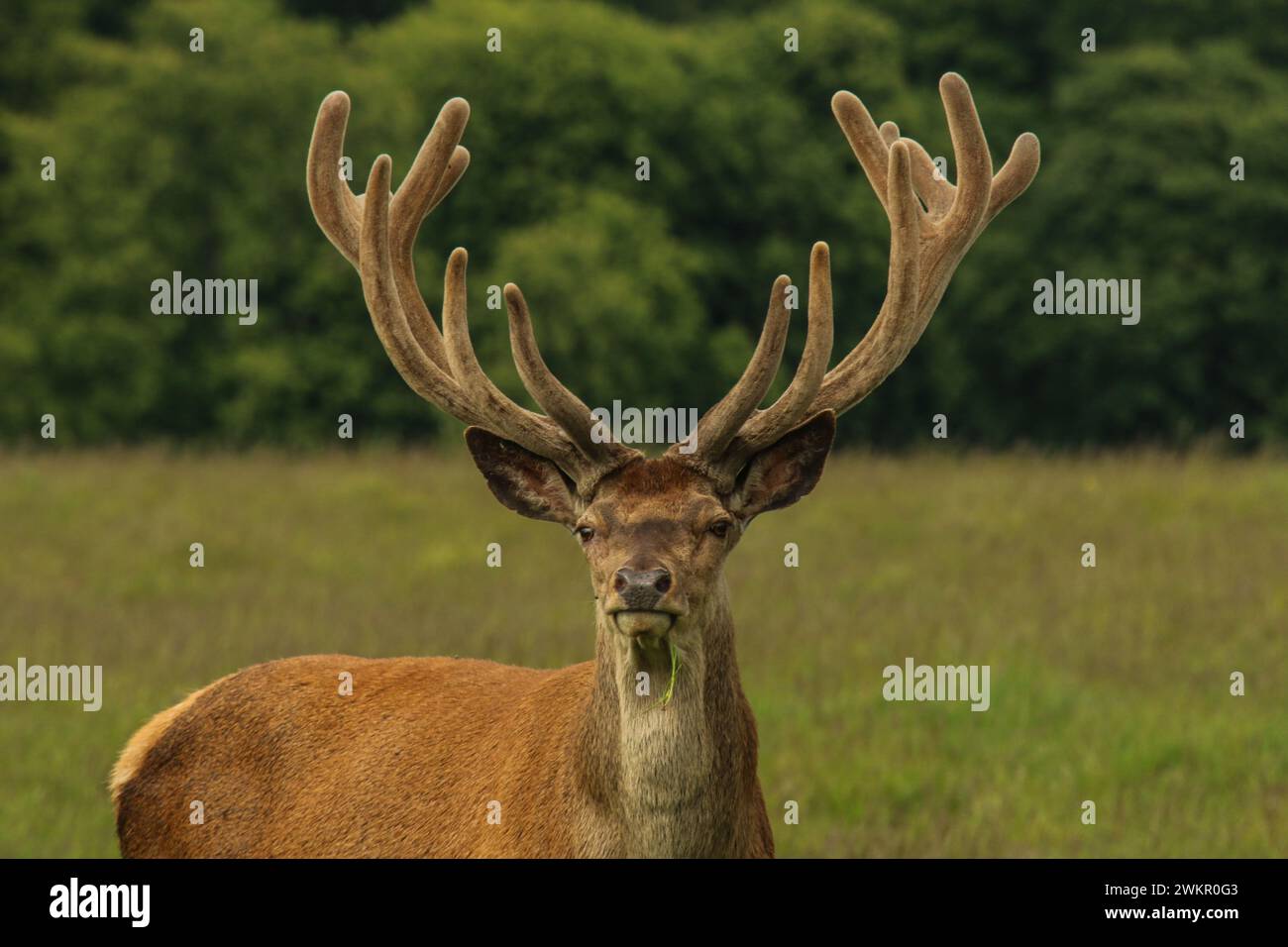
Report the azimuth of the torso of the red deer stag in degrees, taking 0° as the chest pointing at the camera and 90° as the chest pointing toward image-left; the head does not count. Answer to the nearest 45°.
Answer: approximately 315°
